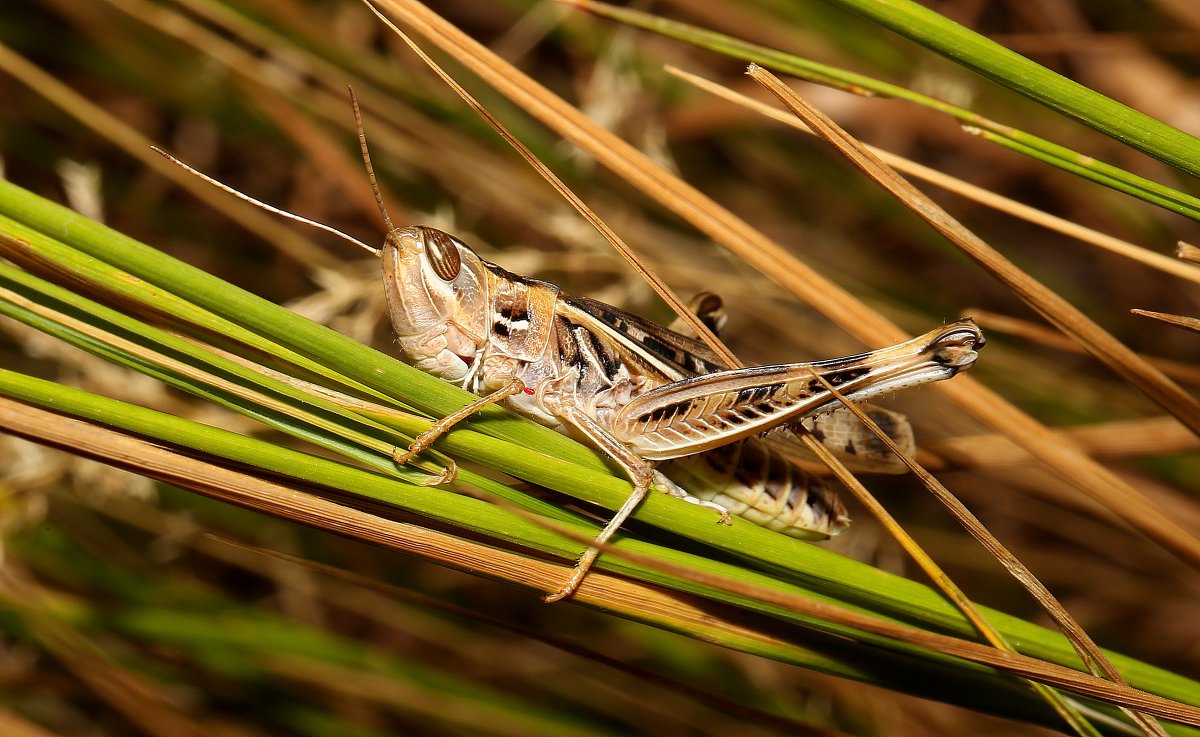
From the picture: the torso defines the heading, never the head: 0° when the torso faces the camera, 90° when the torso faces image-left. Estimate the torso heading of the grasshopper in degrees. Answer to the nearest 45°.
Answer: approximately 90°
